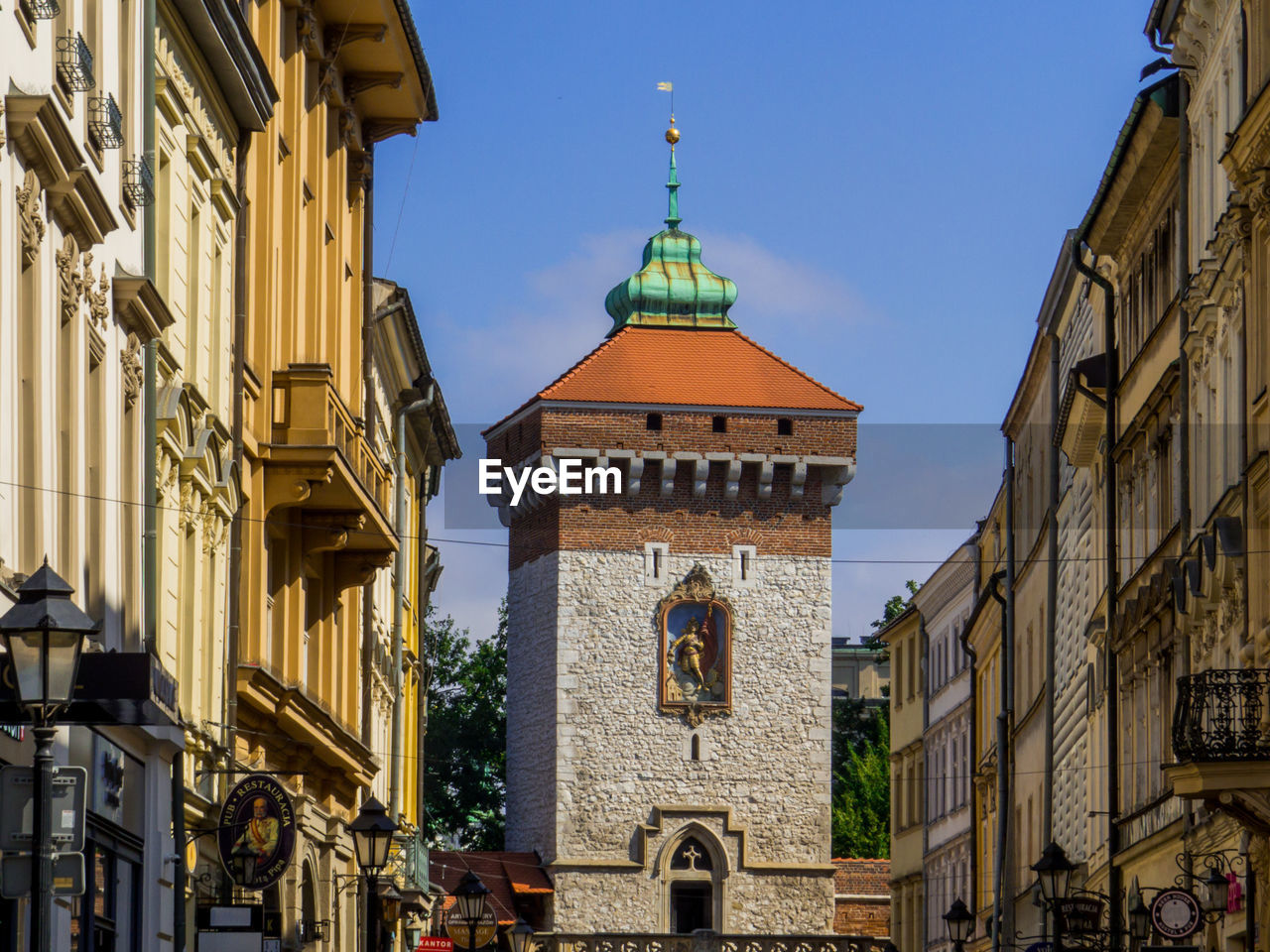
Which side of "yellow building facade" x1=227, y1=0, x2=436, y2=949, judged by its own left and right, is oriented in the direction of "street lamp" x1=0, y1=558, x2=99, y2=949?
right

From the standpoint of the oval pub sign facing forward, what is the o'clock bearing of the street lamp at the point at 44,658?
The street lamp is roughly at 12 o'clock from the oval pub sign.

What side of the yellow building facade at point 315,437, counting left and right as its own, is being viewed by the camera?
right

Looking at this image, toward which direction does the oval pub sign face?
toward the camera

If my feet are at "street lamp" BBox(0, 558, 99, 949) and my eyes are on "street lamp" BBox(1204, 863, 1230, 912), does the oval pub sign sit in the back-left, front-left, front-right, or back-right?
front-left
